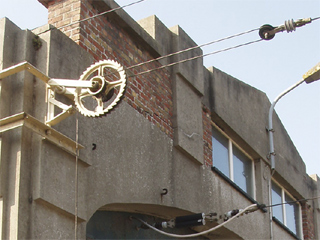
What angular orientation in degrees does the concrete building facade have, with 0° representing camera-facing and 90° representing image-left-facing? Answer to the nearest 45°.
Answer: approximately 315°
